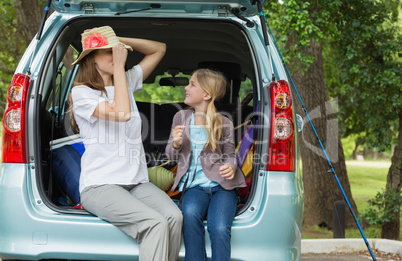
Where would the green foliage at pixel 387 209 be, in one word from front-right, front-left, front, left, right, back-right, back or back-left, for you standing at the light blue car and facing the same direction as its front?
front-right

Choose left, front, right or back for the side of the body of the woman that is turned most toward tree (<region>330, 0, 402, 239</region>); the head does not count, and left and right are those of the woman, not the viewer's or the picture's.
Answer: left

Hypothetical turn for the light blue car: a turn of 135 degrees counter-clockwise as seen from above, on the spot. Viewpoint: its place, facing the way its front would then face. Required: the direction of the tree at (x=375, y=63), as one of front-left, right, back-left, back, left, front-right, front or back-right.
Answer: back

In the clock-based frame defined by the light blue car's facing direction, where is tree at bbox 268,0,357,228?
The tree is roughly at 1 o'clock from the light blue car.

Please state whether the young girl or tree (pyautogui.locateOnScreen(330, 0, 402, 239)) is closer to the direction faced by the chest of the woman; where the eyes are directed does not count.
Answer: the young girl

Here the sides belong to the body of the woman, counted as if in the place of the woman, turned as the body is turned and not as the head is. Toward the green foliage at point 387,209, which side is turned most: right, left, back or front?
left

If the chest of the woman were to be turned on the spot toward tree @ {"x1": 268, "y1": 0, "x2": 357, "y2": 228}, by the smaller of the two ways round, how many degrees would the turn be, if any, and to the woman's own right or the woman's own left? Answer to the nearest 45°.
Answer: approximately 90° to the woman's own left

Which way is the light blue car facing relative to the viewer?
away from the camera

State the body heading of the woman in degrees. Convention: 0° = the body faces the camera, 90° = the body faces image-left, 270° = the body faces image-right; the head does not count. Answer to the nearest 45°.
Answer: approximately 315°
